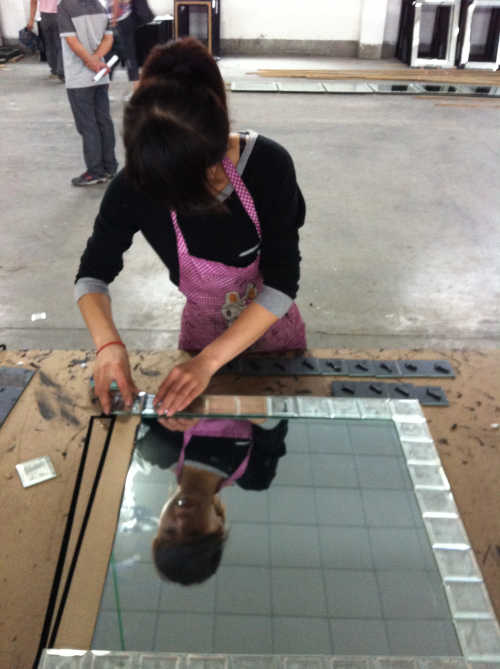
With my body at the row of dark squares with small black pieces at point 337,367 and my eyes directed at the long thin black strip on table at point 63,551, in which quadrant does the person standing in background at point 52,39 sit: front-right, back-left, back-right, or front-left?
back-right
